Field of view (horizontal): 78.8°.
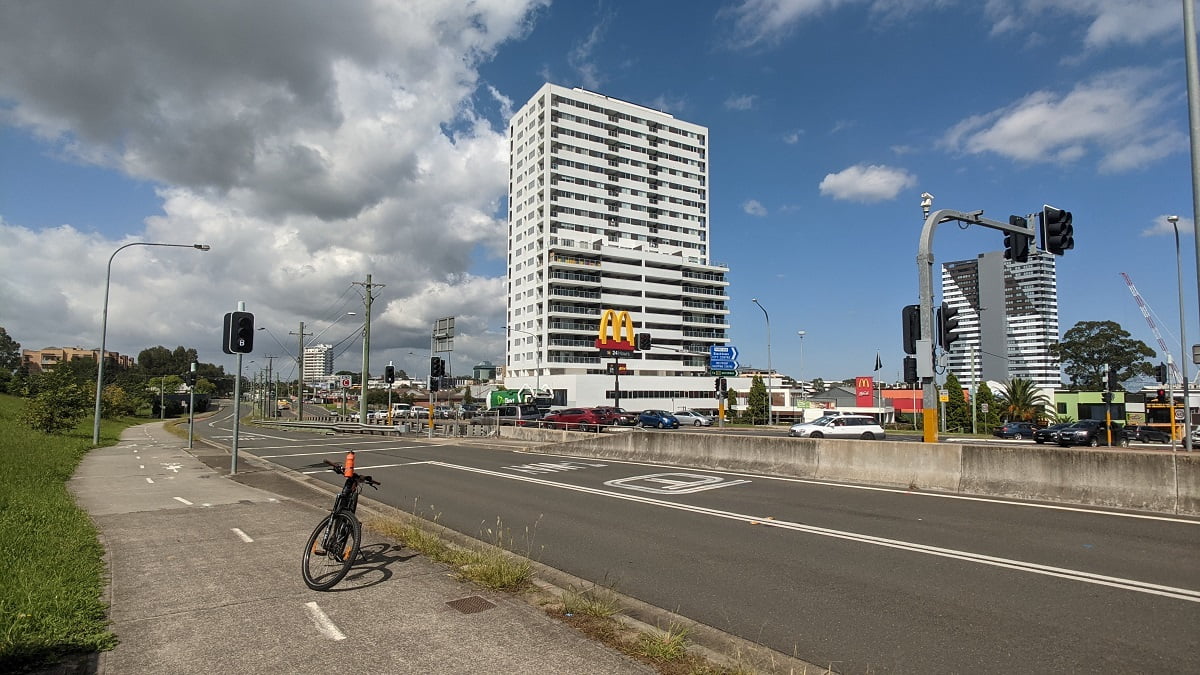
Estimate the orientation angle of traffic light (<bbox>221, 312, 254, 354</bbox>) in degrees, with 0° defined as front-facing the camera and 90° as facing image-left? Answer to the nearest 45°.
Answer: approximately 315°

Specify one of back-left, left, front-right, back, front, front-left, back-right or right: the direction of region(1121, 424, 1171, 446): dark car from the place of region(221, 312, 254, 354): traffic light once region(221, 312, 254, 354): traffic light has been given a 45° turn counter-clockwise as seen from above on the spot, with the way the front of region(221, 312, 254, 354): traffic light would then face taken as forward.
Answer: front

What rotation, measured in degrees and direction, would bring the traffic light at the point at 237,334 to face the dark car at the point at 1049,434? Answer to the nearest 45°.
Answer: approximately 45° to its left

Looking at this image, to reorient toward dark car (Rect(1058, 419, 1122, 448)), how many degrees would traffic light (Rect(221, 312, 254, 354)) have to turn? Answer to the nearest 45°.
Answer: approximately 45° to its left

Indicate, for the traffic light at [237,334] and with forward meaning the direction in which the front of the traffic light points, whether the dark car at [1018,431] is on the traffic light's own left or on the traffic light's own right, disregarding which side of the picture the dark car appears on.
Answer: on the traffic light's own left

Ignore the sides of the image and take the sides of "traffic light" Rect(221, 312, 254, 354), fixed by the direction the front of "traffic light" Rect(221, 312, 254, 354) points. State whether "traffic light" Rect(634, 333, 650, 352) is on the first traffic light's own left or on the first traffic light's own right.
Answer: on the first traffic light's own left
